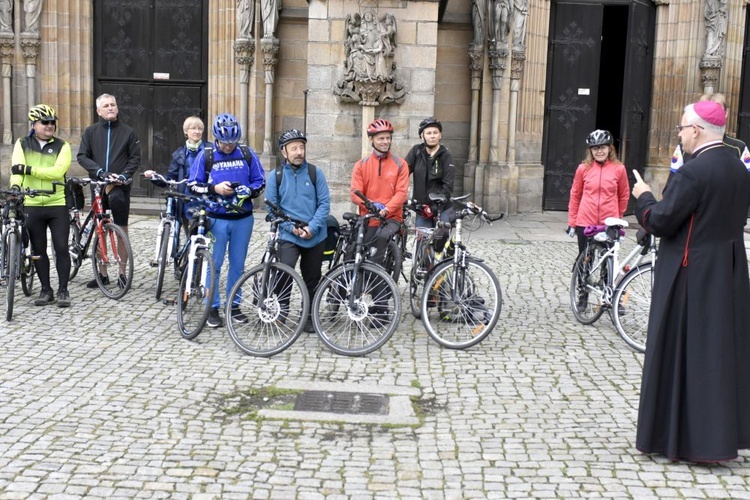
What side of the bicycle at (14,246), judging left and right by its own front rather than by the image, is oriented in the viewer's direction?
front

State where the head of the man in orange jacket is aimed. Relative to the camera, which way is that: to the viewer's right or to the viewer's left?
to the viewer's right

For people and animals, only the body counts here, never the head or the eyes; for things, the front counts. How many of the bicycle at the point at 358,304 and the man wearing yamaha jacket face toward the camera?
2

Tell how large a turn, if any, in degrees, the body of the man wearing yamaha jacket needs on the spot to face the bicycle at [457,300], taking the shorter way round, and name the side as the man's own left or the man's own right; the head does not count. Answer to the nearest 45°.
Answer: approximately 45° to the man's own left

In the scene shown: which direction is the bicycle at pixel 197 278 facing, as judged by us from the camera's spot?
facing the viewer

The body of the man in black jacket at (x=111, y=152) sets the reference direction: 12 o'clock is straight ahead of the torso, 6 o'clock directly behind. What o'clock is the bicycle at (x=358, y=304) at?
The bicycle is roughly at 11 o'clock from the man in black jacket.

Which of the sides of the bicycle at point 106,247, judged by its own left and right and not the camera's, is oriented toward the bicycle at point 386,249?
front

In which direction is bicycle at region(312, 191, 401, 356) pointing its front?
toward the camera

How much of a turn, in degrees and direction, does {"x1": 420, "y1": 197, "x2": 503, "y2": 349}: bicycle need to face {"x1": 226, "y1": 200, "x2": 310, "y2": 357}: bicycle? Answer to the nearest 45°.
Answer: approximately 135° to its right

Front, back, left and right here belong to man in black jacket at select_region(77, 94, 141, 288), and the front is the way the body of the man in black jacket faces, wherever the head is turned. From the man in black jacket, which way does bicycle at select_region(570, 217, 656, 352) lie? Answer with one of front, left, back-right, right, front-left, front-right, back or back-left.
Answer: front-left

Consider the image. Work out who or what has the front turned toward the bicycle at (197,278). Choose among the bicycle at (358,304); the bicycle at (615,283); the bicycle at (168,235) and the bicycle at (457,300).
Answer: the bicycle at (168,235)

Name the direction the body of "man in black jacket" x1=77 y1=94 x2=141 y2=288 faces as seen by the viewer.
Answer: toward the camera
